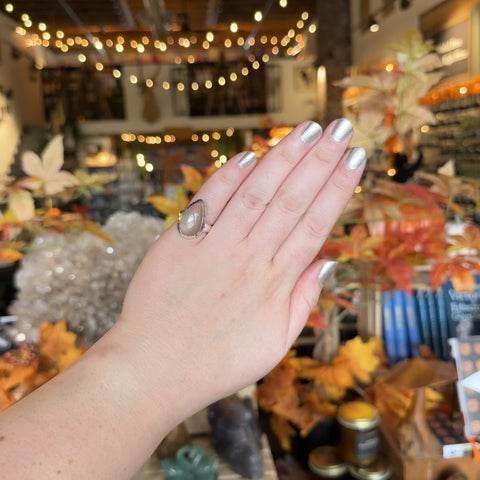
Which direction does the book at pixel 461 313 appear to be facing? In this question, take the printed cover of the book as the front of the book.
toward the camera

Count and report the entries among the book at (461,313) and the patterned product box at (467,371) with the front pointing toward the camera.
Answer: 2

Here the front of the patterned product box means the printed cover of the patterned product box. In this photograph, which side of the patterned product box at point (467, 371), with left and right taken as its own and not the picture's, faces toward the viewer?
front

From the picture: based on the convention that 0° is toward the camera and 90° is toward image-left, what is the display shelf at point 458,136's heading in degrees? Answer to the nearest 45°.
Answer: approximately 45°

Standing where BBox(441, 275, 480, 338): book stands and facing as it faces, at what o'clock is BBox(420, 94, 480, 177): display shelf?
The display shelf is roughly at 6 o'clock from the book.

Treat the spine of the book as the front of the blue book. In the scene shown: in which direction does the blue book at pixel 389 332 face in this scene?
toward the camera
